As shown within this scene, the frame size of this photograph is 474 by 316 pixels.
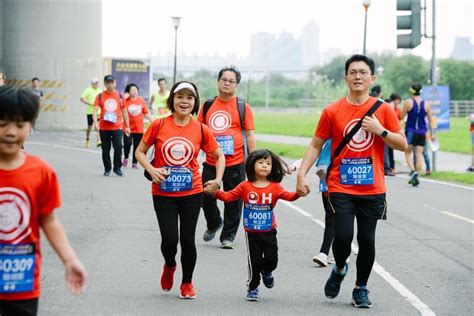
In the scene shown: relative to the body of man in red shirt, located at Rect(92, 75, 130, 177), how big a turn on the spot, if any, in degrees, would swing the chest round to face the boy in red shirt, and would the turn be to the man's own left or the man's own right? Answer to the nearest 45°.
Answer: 0° — they already face them

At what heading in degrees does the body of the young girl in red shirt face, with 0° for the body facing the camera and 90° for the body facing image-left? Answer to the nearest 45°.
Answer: approximately 0°

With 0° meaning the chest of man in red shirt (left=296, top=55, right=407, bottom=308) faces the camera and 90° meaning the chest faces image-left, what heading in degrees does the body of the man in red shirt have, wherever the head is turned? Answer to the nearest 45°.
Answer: approximately 0°

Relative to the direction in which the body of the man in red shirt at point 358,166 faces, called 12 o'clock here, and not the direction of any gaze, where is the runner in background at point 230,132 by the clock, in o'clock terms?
The runner in background is roughly at 5 o'clock from the man in red shirt.

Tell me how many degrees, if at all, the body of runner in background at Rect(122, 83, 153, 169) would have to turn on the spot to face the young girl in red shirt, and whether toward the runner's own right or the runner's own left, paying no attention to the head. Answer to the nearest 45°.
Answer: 0° — they already face them

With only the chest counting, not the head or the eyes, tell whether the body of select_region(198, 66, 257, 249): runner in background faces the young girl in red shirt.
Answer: yes
